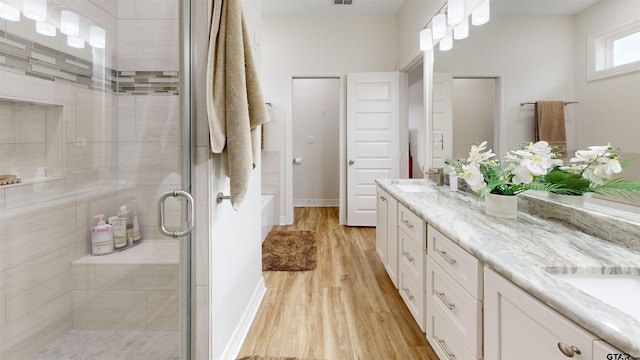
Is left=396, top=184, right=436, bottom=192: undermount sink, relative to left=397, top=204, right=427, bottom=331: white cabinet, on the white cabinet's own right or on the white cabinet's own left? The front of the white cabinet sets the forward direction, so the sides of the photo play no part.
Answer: on the white cabinet's own right

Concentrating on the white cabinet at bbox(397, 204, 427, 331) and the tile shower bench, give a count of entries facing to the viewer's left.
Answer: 1

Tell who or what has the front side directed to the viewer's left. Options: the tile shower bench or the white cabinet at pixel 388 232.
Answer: the white cabinet

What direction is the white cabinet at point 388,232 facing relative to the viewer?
to the viewer's left

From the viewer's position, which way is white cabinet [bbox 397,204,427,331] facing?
facing to the left of the viewer
